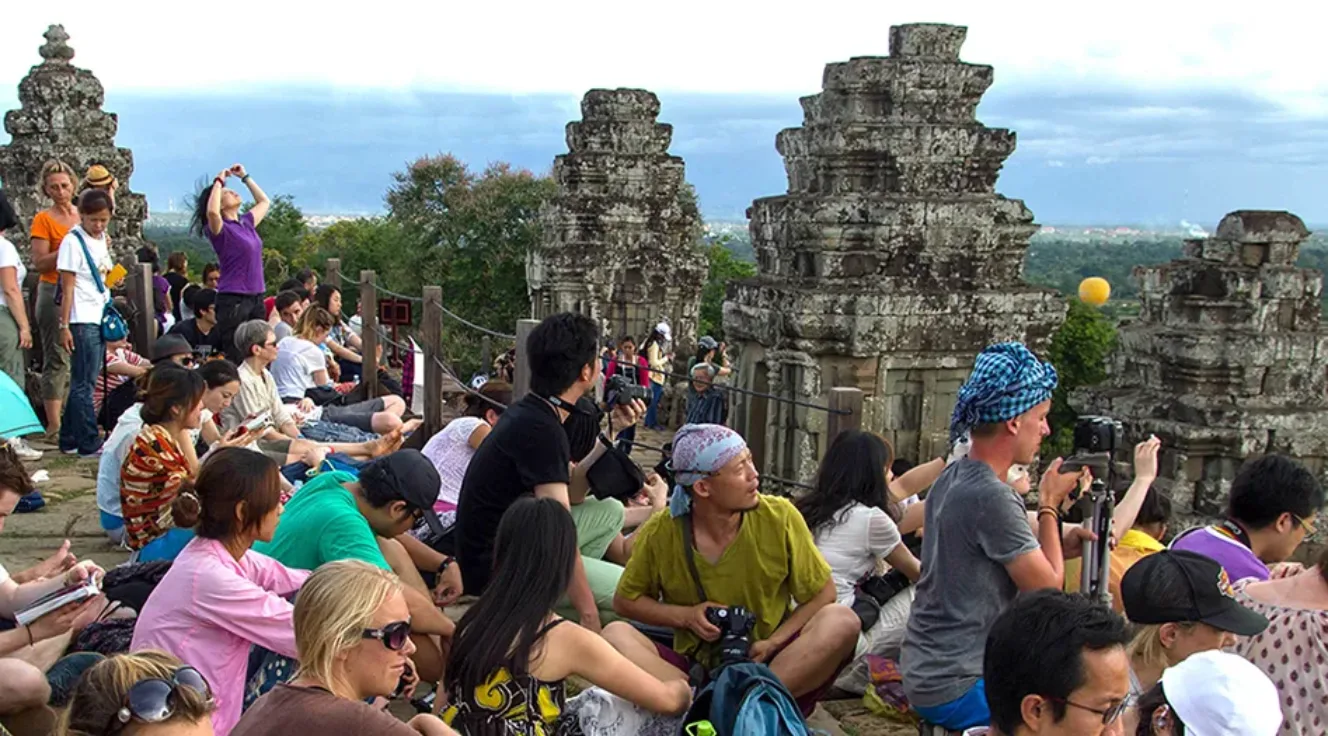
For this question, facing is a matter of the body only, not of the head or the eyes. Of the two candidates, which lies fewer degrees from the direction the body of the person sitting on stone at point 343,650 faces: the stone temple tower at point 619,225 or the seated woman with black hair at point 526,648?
the seated woman with black hair

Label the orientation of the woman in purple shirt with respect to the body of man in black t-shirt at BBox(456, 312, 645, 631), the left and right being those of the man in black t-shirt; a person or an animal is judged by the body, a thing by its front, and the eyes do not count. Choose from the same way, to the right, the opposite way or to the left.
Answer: to the right

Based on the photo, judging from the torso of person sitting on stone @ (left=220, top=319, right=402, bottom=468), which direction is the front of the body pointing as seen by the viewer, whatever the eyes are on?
to the viewer's right

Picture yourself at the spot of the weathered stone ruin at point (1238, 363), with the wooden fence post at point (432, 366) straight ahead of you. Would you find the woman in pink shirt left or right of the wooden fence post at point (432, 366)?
left

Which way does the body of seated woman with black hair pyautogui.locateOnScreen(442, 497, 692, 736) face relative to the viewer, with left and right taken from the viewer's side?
facing away from the viewer and to the right of the viewer

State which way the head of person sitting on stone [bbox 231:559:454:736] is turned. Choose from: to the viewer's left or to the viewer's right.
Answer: to the viewer's right

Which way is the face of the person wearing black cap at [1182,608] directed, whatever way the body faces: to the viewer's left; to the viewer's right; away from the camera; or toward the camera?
to the viewer's right

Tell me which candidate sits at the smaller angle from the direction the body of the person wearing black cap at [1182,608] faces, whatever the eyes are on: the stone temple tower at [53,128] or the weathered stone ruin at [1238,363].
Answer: the weathered stone ruin

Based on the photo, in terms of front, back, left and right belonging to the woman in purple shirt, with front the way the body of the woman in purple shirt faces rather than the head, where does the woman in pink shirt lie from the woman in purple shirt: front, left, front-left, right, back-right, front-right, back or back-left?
front-right

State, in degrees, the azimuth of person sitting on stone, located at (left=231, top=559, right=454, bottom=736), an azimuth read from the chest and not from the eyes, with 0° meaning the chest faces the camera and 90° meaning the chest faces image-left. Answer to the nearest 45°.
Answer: approximately 270°
